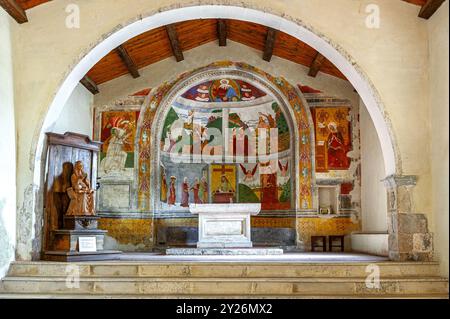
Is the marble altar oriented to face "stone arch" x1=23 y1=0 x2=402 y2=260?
yes

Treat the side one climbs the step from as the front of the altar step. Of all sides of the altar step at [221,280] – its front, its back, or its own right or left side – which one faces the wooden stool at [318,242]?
back

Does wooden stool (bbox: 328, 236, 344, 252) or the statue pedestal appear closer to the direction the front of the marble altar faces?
the statue pedestal

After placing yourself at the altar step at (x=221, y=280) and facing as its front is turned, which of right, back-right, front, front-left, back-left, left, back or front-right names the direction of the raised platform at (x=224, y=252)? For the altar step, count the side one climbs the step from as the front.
back

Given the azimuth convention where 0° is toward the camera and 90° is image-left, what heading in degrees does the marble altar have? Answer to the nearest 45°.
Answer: approximately 0°

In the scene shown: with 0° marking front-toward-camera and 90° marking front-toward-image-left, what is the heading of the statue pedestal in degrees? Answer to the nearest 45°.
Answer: approximately 315°

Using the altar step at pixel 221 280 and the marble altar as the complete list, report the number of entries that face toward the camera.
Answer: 2

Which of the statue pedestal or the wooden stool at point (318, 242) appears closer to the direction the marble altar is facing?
the statue pedestal

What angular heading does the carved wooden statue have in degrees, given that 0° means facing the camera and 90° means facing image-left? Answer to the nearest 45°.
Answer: approximately 315°

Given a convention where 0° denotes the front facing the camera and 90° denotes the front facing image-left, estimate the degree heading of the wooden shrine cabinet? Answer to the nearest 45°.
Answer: approximately 315°
